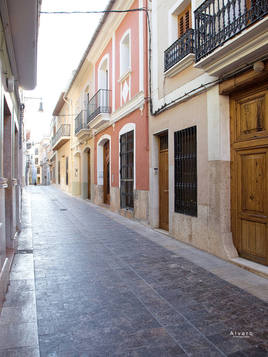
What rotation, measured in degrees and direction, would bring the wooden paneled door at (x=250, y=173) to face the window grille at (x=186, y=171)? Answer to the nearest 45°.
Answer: approximately 90° to its right

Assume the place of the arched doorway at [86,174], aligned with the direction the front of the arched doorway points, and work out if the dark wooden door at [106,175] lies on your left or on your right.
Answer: on your left

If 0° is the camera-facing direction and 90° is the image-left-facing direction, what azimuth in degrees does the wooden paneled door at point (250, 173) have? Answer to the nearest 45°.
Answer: approximately 45°

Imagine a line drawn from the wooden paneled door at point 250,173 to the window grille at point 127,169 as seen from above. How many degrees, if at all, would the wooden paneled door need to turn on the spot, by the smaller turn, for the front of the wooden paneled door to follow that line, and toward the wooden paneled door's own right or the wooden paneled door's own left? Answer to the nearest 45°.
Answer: approximately 90° to the wooden paneled door's own right

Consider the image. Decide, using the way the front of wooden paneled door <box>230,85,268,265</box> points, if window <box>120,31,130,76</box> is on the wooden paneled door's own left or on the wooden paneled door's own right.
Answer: on the wooden paneled door's own right

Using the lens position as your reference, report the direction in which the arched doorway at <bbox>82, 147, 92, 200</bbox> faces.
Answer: facing to the left of the viewer

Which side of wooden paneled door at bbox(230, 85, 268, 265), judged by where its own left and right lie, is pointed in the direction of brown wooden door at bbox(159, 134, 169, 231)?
right

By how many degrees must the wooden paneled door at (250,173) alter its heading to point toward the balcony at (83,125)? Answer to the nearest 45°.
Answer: approximately 90° to its right
